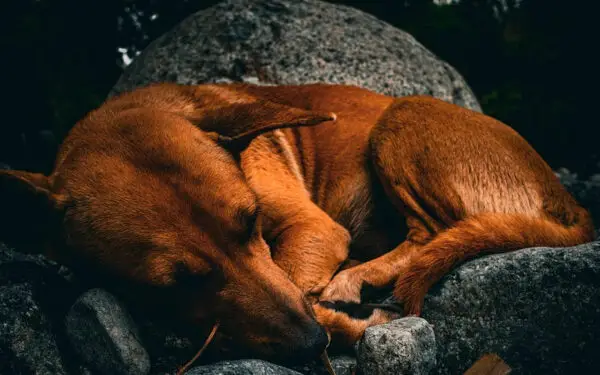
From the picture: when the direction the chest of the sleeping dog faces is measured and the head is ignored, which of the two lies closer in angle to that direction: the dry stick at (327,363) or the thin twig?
the thin twig

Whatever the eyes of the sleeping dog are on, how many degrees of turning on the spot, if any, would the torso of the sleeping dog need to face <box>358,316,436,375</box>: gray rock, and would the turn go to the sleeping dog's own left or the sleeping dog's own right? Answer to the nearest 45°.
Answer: approximately 90° to the sleeping dog's own left

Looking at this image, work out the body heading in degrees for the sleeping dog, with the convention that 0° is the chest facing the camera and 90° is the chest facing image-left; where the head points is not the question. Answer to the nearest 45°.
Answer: approximately 45°

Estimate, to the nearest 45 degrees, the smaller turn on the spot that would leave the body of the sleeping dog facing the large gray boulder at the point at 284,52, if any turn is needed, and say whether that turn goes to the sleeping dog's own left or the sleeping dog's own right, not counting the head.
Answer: approximately 135° to the sleeping dog's own right

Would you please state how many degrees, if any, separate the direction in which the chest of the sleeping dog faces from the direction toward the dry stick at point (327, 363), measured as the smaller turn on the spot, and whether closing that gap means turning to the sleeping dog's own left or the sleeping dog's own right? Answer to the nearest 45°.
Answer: approximately 90° to the sleeping dog's own left
